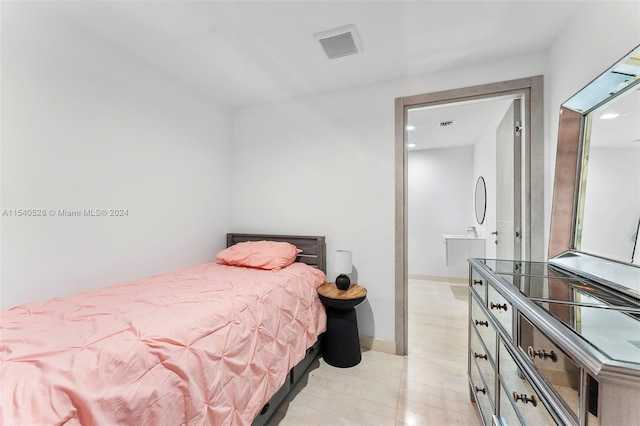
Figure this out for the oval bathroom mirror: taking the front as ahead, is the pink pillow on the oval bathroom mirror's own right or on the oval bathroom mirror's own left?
on the oval bathroom mirror's own left

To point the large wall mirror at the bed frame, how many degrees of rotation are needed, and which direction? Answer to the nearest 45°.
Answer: approximately 45° to its right

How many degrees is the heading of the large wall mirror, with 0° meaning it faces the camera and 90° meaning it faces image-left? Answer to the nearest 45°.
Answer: approximately 45°

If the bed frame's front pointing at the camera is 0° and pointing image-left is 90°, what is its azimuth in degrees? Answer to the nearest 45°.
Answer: approximately 45°

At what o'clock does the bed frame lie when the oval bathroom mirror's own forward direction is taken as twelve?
The bed frame is roughly at 10 o'clock from the oval bathroom mirror.

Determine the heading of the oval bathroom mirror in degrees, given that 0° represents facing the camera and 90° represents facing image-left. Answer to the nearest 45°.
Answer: approximately 90°
